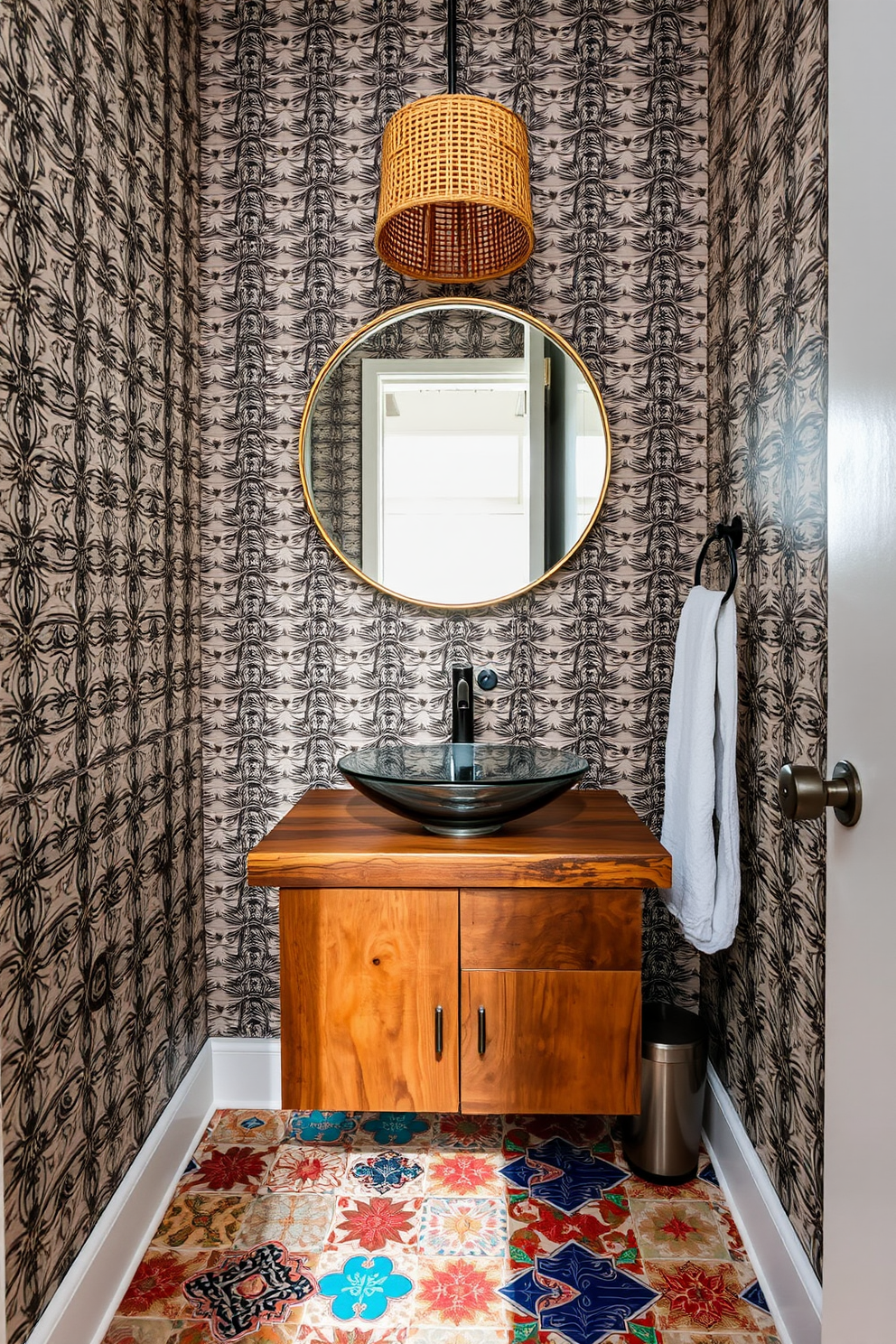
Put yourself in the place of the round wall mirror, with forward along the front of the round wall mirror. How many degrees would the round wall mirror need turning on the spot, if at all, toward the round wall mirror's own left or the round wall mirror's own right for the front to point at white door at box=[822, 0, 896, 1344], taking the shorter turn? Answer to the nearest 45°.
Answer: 0° — it already faces it

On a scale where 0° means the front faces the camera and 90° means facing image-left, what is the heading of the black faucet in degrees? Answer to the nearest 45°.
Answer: approximately 0°
